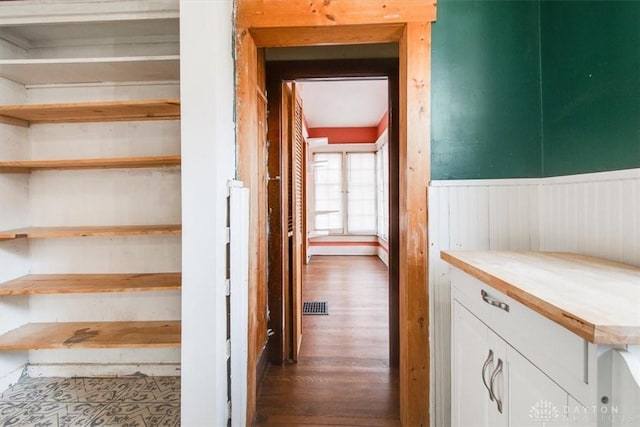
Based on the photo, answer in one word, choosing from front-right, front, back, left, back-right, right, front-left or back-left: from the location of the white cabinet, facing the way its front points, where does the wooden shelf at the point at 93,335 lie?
front-right

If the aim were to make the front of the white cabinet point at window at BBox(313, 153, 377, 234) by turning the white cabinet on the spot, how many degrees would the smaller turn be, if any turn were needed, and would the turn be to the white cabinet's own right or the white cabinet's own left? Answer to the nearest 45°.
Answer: approximately 90° to the white cabinet's own right

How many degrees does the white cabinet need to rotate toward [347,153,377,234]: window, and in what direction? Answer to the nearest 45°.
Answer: approximately 90° to its right

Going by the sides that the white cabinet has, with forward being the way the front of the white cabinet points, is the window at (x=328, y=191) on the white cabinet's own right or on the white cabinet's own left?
on the white cabinet's own right

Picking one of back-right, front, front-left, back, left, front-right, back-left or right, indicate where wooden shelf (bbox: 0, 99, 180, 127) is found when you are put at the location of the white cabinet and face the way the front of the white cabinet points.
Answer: front-right

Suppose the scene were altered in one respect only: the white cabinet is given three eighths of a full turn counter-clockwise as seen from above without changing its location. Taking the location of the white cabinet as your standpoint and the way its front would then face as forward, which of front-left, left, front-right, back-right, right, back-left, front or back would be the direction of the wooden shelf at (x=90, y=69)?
back
